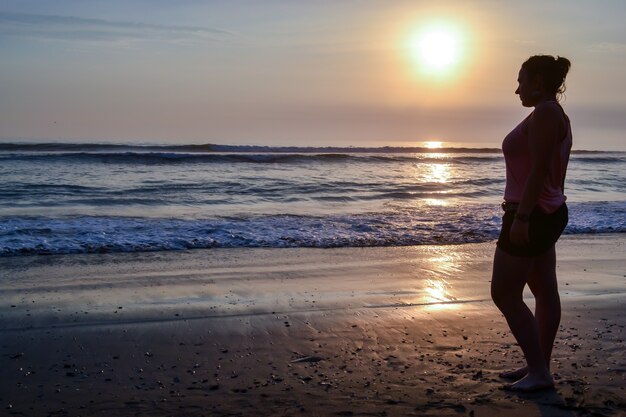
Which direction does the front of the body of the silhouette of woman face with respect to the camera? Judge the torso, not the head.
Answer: to the viewer's left
